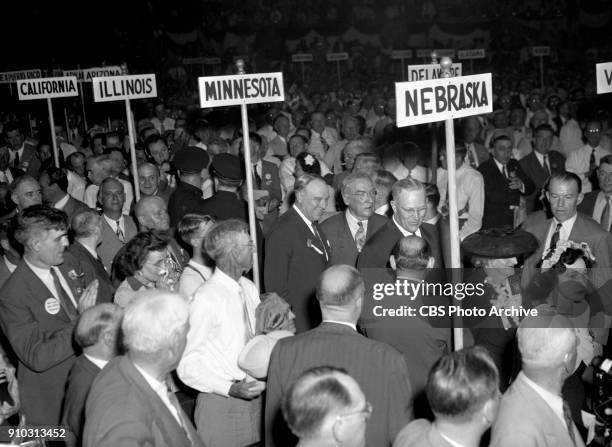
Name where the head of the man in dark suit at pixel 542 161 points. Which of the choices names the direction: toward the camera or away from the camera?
toward the camera

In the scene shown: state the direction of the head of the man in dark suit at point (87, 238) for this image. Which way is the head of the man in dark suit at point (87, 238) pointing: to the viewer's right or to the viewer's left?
to the viewer's right

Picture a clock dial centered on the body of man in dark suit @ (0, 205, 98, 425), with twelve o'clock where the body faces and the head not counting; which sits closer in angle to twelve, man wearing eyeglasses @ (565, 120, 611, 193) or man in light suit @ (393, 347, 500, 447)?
the man in light suit

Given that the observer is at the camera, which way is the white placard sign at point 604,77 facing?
facing the viewer

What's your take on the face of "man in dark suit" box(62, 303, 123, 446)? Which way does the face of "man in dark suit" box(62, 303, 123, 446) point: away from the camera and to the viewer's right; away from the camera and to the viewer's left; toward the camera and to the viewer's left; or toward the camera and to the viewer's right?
away from the camera and to the viewer's right

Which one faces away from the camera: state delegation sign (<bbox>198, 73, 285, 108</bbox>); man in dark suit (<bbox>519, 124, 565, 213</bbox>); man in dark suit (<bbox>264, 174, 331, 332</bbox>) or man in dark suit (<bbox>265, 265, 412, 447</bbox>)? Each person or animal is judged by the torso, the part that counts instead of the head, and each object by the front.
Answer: man in dark suit (<bbox>265, 265, 412, 447</bbox>)

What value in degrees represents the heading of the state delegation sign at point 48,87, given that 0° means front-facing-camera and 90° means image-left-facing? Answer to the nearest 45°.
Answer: approximately 0°

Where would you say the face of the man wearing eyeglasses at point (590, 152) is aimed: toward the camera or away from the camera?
toward the camera

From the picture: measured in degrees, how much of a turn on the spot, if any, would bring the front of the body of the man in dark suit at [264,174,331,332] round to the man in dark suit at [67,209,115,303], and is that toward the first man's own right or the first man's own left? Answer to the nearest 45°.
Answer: approximately 135° to the first man's own right

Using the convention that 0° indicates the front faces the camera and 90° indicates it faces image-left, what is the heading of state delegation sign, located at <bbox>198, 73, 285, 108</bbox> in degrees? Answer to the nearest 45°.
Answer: approximately 0°

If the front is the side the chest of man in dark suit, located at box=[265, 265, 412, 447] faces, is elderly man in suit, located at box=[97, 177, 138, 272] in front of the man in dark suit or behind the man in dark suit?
in front

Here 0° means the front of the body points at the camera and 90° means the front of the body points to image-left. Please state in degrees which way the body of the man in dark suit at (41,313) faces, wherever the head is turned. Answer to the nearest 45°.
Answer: approximately 315°

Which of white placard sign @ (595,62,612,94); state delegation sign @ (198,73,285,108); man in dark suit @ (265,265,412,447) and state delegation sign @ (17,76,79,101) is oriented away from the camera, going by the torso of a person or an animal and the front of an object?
the man in dark suit

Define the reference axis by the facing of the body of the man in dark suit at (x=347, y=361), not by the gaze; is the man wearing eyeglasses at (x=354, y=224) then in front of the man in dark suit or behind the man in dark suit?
in front
